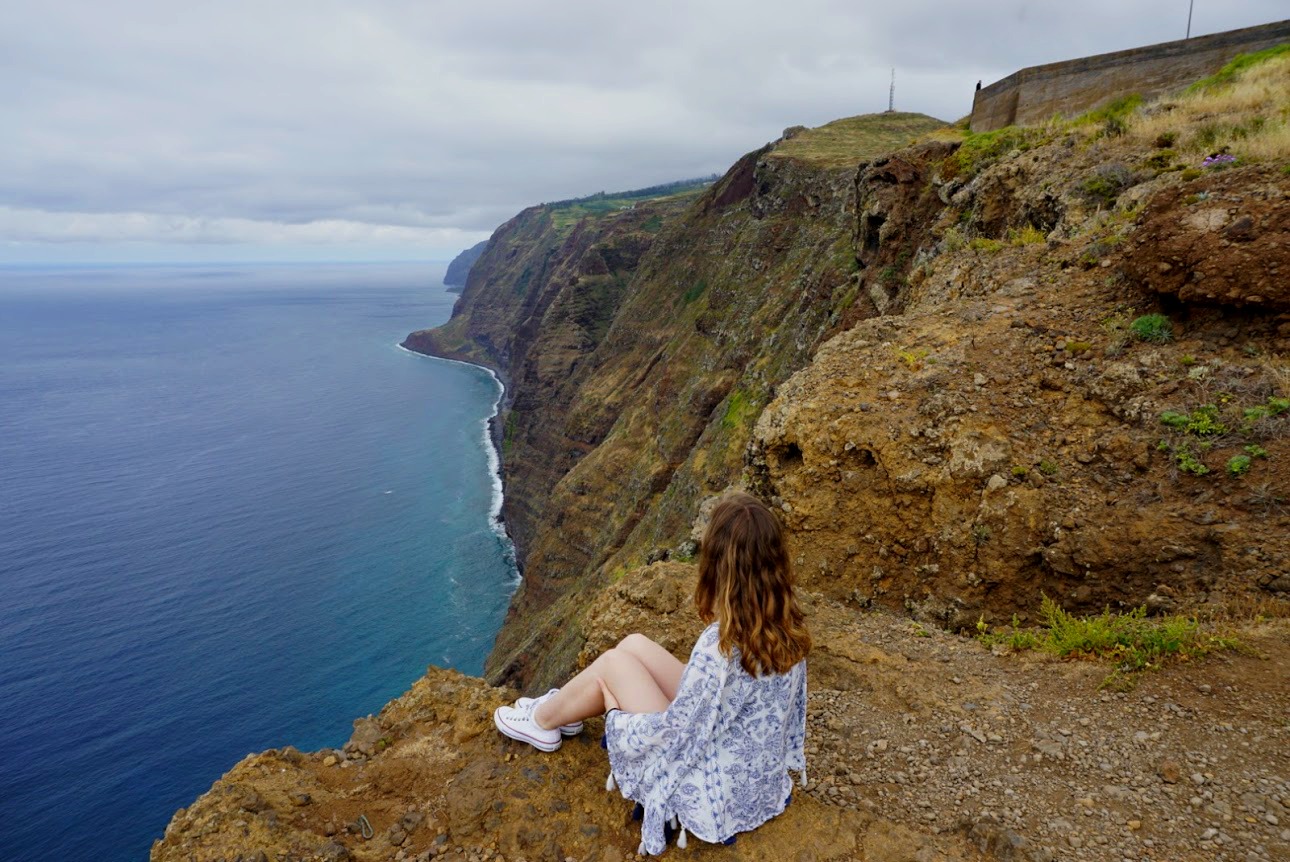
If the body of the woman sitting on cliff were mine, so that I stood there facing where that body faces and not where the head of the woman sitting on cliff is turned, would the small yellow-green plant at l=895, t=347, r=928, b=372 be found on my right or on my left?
on my right

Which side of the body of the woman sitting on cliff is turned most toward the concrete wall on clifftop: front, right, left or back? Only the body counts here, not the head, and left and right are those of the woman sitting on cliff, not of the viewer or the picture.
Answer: right

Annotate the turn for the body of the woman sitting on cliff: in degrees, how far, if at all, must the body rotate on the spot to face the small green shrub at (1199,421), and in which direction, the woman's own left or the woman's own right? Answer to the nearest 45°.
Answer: approximately 90° to the woman's own right

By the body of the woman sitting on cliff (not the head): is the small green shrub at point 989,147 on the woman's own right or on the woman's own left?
on the woman's own right

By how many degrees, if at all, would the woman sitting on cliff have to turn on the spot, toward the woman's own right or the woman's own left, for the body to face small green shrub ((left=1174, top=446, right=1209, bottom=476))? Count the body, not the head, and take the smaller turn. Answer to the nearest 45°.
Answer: approximately 90° to the woman's own right

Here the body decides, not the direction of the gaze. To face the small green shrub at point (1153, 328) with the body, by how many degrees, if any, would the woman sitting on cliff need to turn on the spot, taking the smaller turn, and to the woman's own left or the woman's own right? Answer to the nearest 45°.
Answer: approximately 90° to the woman's own right

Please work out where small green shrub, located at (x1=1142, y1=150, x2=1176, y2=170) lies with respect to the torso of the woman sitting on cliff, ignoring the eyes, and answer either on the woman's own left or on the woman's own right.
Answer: on the woman's own right

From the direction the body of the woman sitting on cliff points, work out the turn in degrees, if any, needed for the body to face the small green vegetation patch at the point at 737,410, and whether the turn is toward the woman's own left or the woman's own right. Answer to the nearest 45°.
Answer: approximately 45° to the woman's own right

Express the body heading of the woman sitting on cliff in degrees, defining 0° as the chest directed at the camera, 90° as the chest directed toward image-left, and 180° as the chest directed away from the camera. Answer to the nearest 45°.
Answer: approximately 135°

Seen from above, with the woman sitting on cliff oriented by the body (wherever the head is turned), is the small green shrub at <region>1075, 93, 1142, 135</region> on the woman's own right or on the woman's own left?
on the woman's own right

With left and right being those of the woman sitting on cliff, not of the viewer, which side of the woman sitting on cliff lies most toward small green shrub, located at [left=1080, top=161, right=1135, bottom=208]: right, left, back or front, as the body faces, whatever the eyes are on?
right
